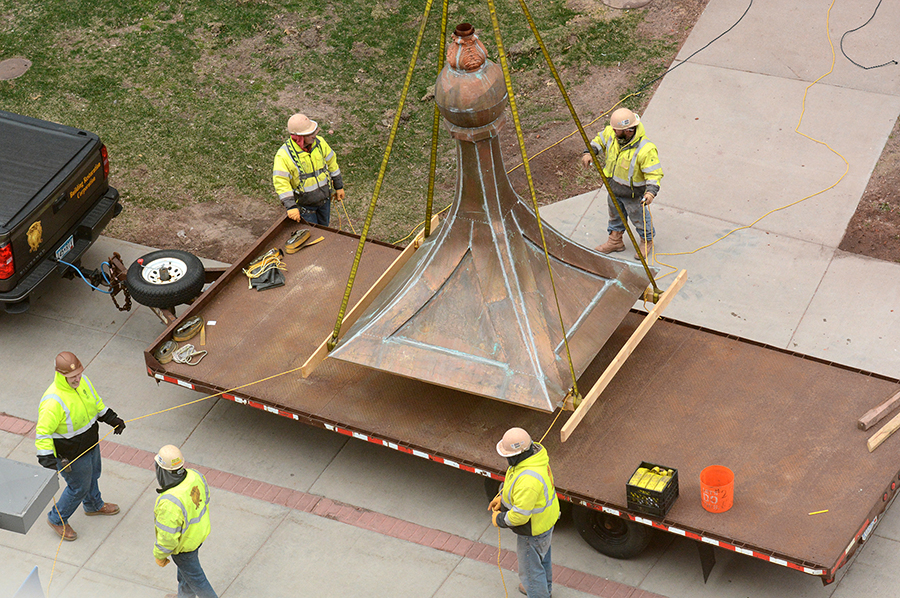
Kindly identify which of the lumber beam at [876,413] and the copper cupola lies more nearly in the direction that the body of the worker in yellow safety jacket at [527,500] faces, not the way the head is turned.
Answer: the copper cupola

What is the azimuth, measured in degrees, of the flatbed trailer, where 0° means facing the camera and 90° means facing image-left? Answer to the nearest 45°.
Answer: approximately 135°

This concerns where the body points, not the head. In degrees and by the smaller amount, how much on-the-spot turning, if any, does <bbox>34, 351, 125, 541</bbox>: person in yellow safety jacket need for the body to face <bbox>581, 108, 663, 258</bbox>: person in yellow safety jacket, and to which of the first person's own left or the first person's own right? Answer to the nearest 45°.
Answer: approximately 45° to the first person's own left

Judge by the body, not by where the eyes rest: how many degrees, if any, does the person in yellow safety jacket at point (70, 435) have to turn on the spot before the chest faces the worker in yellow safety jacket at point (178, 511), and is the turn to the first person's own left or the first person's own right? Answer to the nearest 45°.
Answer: approximately 45° to the first person's own right

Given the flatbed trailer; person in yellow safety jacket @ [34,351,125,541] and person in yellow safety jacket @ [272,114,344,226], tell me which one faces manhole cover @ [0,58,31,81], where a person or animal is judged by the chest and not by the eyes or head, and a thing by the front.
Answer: the flatbed trailer

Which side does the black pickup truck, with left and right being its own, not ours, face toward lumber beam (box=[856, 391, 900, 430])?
back

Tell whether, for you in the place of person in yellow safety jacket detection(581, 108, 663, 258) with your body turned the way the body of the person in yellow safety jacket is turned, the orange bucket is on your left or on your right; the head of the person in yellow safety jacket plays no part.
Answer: on your left

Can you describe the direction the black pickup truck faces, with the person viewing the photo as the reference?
facing away from the viewer and to the left of the viewer

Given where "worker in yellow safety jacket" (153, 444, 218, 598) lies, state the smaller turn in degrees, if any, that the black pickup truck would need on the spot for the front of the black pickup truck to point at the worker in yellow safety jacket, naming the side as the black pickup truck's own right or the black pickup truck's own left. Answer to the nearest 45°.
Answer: approximately 135° to the black pickup truck's own left
